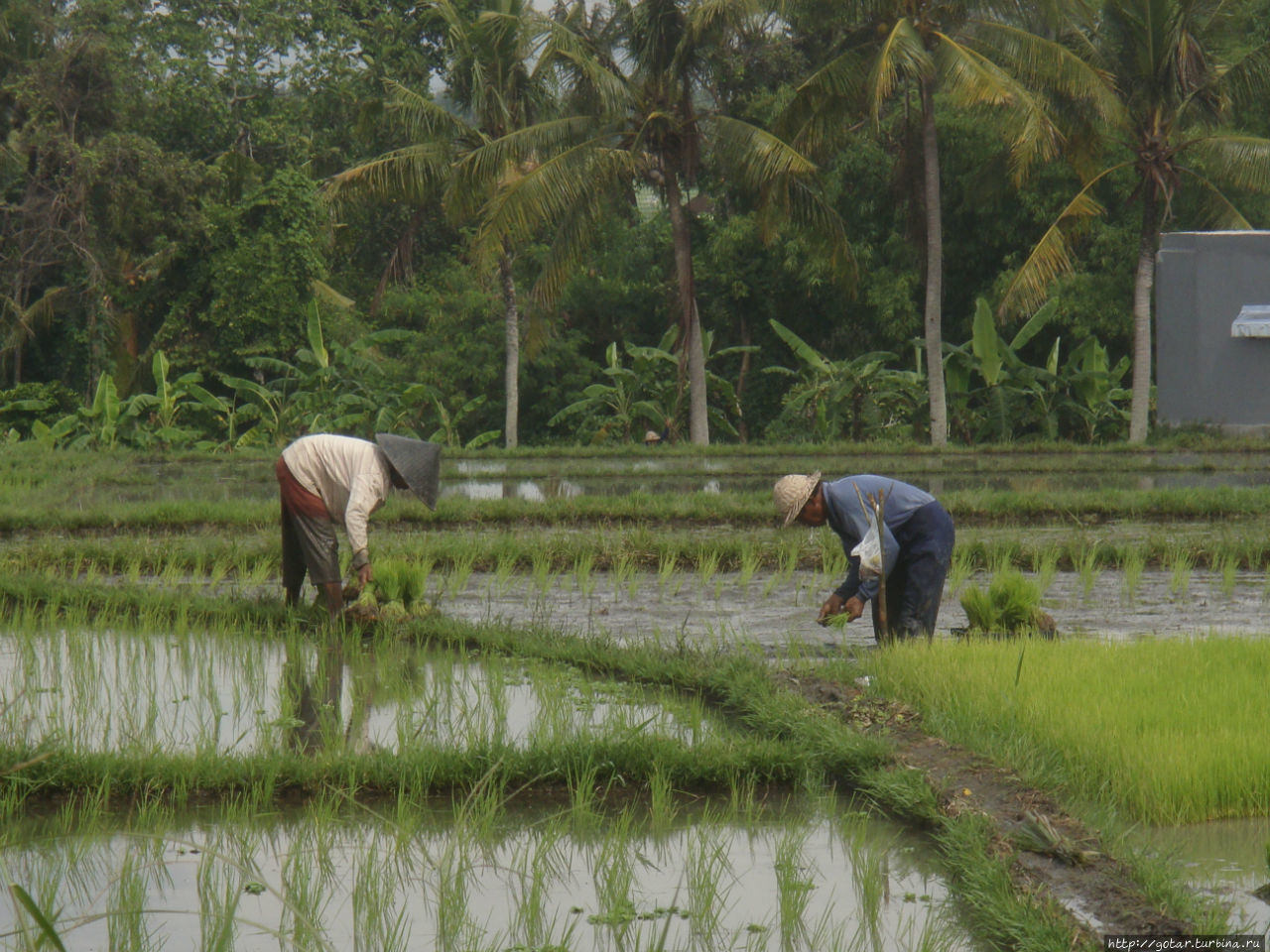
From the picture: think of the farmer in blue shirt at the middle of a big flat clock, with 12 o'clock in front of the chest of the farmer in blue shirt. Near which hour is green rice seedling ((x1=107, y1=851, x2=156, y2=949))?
The green rice seedling is roughly at 10 o'clock from the farmer in blue shirt.

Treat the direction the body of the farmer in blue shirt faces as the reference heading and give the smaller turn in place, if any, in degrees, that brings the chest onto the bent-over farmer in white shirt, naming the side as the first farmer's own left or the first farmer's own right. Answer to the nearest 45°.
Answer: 0° — they already face them

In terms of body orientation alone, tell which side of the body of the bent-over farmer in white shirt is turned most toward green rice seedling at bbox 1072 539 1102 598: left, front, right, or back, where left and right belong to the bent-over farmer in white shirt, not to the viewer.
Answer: front

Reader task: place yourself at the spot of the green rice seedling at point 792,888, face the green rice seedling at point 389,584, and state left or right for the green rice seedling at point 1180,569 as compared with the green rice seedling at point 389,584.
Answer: right

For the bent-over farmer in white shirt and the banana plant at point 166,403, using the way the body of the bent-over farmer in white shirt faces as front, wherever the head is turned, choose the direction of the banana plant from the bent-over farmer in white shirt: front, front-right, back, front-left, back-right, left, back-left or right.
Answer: left

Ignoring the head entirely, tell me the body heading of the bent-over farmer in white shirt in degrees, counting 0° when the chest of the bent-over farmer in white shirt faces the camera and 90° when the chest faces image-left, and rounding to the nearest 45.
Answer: approximately 270°

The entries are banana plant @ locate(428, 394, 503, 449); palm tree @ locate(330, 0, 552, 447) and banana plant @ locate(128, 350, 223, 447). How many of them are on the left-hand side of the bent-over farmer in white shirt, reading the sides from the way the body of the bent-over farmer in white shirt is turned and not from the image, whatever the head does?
3

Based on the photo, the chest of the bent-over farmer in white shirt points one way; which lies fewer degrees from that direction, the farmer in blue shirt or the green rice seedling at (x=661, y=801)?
the farmer in blue shirt

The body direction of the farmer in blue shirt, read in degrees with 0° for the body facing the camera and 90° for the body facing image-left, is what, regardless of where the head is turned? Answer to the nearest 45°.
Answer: approximately 90°

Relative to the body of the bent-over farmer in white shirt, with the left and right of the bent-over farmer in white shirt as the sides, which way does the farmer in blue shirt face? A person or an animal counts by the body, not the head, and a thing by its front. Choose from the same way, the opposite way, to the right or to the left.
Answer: the opposite way

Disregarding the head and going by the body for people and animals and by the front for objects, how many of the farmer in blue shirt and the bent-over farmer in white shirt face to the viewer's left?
1

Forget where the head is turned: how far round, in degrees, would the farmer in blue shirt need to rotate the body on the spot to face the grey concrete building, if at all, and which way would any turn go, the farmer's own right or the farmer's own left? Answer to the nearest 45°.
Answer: approximately 90° to the farmer's own right

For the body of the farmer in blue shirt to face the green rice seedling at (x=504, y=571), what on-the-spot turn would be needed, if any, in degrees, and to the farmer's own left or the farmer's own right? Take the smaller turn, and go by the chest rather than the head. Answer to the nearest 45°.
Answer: approximately 45° to the farmer's own right
